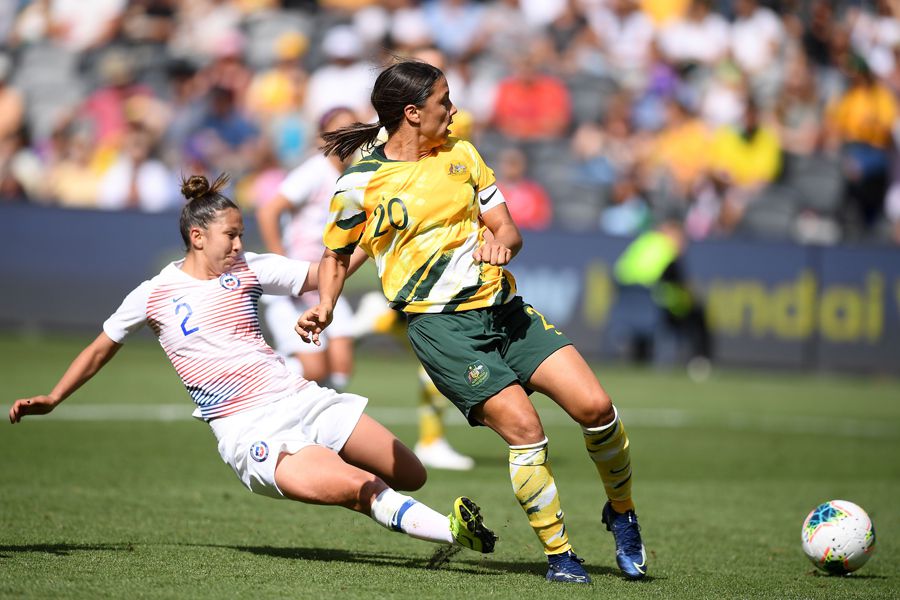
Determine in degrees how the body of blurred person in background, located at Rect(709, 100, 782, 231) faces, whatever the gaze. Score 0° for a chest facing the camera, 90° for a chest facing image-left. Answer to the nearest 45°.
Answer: approximately 0°

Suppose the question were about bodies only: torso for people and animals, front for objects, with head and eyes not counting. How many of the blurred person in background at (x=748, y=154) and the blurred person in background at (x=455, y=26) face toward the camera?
2

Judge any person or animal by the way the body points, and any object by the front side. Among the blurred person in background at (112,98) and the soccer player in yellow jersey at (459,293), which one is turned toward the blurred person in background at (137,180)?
the blurred person in background at (112,98)

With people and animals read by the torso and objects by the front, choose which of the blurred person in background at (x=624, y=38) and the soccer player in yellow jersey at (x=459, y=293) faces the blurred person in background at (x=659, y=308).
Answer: the blurred person in background at (x=624, y=38)

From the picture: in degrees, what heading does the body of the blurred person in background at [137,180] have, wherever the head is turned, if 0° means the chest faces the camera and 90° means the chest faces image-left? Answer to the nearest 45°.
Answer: approximately 0°

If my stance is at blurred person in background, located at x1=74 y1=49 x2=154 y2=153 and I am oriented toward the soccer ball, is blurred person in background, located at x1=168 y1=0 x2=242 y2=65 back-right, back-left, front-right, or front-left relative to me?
back-left

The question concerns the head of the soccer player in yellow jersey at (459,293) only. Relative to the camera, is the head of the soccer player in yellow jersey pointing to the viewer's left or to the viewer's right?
to the viewer's right

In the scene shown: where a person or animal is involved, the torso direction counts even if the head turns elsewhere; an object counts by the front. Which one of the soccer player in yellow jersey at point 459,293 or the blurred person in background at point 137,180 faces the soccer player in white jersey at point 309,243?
the blurred person in background
